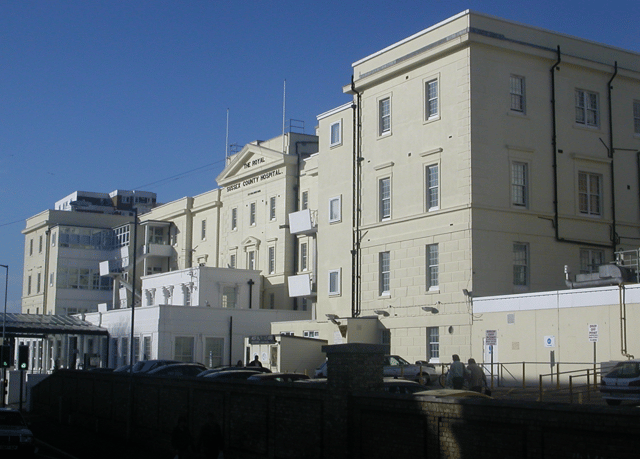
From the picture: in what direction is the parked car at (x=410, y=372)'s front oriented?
to the viewer's right

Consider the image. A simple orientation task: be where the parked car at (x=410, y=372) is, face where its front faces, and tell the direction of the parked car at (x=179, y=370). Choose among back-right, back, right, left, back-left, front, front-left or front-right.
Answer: back
